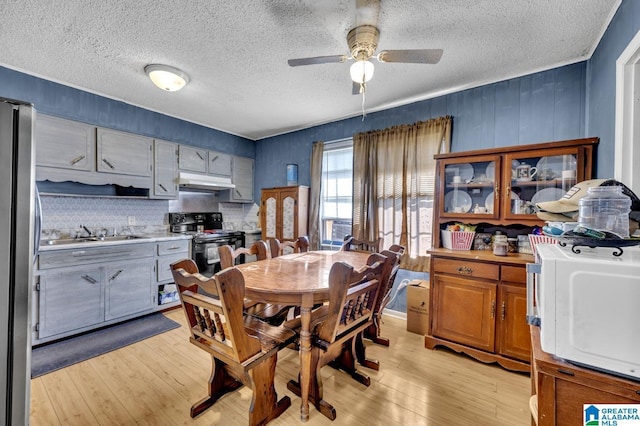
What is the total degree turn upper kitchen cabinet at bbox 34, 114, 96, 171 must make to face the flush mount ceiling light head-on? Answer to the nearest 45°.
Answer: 0° — it already faces it

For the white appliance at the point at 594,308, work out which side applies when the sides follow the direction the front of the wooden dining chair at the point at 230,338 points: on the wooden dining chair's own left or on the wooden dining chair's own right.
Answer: on the wooden dining chair's own right

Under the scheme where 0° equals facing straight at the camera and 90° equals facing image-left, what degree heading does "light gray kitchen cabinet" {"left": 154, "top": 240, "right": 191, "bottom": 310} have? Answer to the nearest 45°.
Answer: approximately 315°

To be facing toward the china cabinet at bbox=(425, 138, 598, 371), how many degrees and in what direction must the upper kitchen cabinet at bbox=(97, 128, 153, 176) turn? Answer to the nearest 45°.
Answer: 0° — it already faces it

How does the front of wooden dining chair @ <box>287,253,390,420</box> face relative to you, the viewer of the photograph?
facing away from the viewer and to the left of the viewer

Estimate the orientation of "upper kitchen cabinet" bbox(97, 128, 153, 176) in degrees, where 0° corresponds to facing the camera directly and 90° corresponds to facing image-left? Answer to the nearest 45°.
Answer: approximately 315°

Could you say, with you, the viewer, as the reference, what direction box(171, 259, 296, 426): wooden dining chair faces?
facing away from the viewer and to the right of the viewer
